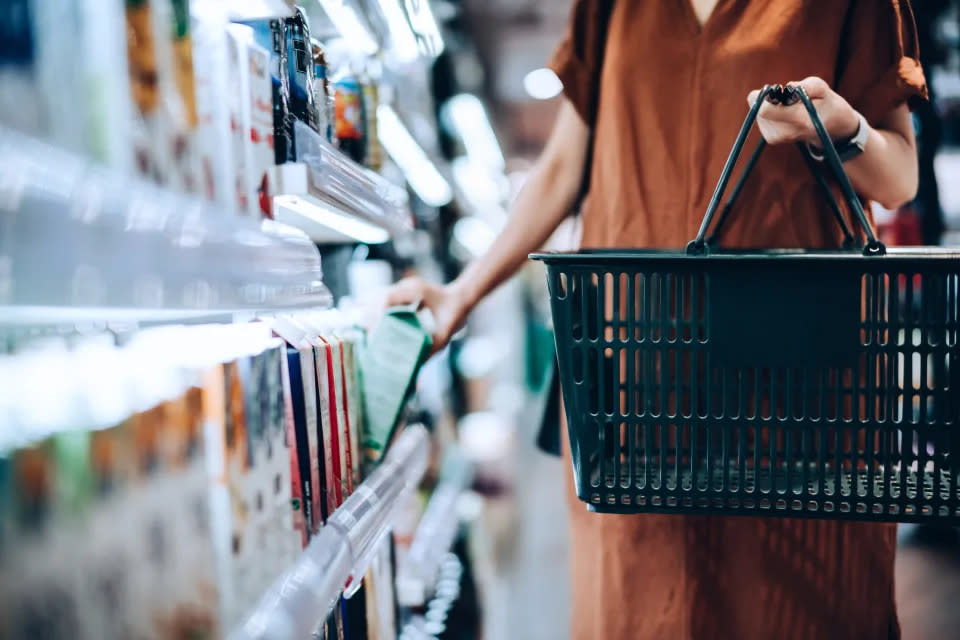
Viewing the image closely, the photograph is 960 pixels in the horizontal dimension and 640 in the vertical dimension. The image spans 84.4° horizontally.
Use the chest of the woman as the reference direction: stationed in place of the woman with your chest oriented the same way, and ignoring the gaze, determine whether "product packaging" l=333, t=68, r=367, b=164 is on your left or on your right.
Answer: on your right

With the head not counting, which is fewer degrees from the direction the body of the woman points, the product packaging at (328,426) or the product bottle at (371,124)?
the product packaging

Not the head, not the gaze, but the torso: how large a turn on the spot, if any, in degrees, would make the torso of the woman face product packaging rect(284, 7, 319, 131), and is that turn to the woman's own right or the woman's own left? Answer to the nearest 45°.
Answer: approximately 90° to the woman's own right

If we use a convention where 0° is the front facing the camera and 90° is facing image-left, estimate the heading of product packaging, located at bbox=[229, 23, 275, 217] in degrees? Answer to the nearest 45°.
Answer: approximately 315°

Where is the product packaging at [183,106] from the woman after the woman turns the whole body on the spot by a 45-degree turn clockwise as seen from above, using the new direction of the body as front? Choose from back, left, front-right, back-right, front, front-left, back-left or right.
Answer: front

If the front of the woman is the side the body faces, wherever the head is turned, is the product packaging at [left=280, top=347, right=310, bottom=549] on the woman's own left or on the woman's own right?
on the woman's own right

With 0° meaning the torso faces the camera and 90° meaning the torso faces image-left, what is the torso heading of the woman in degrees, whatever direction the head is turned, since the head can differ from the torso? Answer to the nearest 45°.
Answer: approximately 0°

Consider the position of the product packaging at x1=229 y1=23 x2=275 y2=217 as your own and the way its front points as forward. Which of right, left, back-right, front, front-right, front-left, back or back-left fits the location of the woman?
front-left

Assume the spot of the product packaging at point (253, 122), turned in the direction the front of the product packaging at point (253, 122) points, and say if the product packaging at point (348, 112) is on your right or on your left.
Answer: on your left
